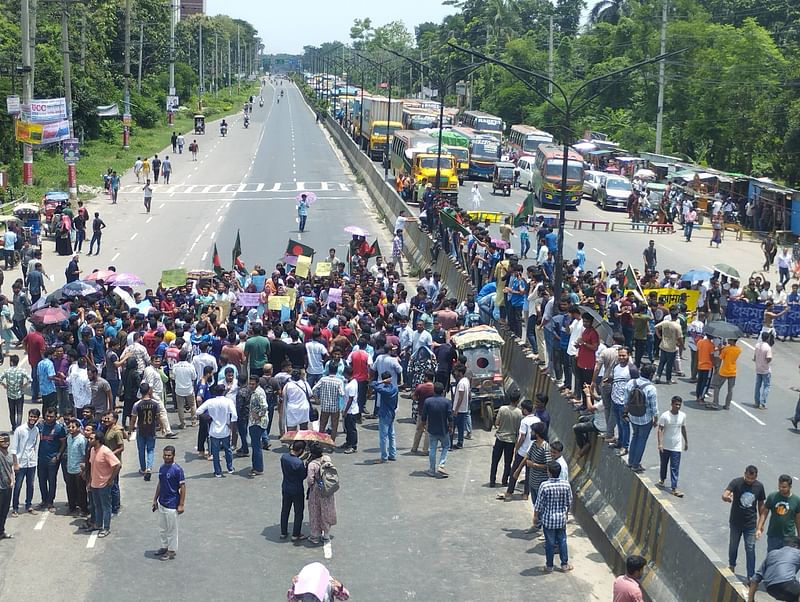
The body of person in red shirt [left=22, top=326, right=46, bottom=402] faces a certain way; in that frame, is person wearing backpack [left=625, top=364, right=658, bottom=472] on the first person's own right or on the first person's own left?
on the first person's own right

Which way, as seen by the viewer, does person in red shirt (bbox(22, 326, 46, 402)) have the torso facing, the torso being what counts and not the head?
away from the camera

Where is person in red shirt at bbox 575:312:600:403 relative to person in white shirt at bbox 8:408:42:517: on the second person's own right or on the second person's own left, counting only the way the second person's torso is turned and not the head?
on the second person's own left
